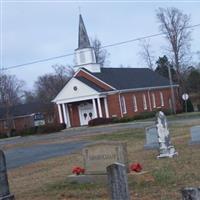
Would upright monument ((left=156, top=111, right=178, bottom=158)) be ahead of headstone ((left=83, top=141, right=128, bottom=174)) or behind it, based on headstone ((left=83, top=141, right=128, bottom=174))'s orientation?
behind

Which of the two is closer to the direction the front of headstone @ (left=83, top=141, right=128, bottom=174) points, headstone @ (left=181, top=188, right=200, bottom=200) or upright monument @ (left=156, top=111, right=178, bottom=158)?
the headstone

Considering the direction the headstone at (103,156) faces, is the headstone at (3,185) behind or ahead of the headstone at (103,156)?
ahead

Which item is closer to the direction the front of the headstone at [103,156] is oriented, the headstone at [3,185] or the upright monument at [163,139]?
the headstone

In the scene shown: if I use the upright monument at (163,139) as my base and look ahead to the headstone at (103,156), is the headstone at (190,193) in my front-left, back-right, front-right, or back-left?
front-left

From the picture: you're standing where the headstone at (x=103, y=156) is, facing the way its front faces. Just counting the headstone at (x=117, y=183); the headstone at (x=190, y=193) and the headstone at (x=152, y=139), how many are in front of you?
2

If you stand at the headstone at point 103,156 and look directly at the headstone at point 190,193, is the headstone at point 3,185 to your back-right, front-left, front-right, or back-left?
front-right

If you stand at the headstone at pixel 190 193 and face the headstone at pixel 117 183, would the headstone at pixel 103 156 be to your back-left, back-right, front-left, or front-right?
front-right

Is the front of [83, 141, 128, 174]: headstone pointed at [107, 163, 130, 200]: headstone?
yes

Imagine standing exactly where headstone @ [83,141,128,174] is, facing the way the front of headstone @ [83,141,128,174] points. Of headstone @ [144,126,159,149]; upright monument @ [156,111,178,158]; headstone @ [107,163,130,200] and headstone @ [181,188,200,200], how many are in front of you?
2

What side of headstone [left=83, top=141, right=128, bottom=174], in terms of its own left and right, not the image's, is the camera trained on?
front

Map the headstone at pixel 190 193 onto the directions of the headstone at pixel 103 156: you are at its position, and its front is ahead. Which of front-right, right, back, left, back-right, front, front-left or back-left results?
front

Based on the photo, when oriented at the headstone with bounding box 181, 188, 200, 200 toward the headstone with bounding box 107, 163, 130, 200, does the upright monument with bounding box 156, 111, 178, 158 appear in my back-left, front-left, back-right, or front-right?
front-right
